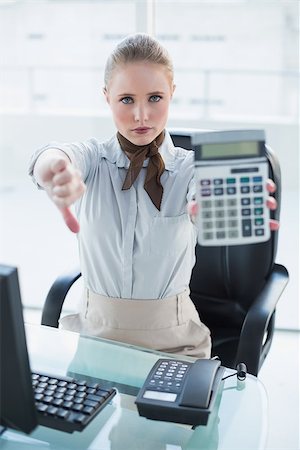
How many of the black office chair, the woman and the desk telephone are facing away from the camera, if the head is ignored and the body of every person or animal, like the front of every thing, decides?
1

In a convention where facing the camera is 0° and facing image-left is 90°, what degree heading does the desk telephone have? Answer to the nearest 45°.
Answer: approximately 180°

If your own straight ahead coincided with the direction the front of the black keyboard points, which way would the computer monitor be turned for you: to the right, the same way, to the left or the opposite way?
the same way

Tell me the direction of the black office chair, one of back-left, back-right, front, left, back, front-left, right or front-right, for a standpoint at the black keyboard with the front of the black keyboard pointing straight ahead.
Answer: front

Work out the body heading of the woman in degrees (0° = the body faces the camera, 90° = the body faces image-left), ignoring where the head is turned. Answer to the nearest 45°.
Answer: approximately 0°

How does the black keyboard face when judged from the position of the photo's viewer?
facing away from the viewer and to the right of the viewer

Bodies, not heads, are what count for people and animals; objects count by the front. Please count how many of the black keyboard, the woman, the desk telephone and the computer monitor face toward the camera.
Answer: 1

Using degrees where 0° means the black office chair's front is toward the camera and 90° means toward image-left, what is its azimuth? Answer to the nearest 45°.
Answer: approximately 45°

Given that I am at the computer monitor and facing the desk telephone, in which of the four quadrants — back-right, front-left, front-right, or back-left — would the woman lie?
front-left

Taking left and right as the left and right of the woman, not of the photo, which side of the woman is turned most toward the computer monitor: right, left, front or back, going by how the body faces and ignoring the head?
front

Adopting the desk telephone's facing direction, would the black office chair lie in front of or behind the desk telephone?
in front

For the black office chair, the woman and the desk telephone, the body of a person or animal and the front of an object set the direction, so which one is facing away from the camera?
the desk telephone

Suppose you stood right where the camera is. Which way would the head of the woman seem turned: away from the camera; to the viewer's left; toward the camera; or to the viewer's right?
toward the camera

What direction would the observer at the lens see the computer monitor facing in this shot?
facing away from the viewer and to the right of the viewer

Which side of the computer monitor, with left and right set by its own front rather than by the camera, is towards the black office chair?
front

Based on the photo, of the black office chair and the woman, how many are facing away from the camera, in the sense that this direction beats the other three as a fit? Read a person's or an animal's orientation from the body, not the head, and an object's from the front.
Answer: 0

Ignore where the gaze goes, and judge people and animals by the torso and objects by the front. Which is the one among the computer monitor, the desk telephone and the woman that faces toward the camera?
the woman
